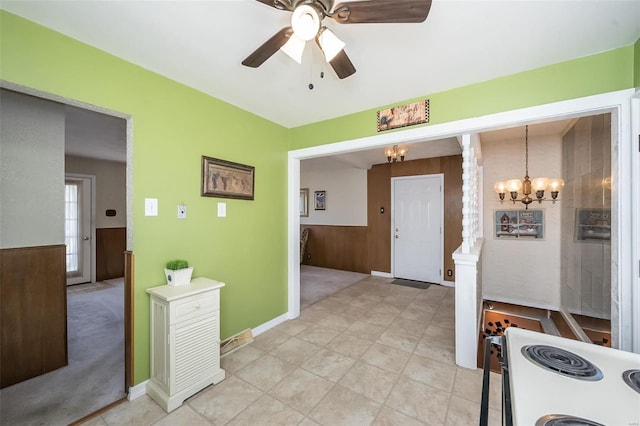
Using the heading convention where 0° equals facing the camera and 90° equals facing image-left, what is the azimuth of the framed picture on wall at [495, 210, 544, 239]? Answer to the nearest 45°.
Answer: approximately 0°

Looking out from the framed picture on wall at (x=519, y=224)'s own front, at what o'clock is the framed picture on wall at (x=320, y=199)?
the framed picture on wall at (x=320, y=199) is roughly at 3 o'clock from the framed picture on wall at (x=519, y=224).

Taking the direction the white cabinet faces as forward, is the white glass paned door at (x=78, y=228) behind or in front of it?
behind

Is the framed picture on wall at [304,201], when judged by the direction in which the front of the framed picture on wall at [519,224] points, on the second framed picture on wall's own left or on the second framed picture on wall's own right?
on the second framed picture on wall's own right

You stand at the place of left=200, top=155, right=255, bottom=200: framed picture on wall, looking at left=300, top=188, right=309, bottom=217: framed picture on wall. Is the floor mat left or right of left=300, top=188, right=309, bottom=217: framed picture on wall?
right

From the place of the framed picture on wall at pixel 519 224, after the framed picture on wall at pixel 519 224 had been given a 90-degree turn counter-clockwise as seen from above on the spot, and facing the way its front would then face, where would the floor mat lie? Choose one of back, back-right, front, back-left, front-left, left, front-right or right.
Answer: back

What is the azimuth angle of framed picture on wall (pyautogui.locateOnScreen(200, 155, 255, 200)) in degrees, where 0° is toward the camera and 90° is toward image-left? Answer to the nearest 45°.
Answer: approximately 315°

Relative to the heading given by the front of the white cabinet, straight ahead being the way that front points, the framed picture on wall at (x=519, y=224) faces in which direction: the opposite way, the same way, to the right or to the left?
to the right

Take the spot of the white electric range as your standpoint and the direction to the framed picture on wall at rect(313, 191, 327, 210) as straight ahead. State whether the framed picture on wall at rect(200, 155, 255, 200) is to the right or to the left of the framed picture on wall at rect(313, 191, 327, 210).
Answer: left

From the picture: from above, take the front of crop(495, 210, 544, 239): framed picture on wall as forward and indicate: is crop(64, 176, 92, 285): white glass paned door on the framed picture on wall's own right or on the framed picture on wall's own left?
on the framed picture on wall's own right

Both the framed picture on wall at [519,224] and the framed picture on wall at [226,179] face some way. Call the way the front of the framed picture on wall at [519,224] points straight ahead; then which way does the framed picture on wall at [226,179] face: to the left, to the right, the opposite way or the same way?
to the left

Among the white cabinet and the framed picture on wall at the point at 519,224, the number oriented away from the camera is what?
0

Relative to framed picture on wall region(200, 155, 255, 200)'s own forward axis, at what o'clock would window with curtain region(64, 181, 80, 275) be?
The window with curtain is roughly at 6 o'clock from the framed picture on wall.

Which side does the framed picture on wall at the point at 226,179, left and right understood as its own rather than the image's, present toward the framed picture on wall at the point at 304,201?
left
